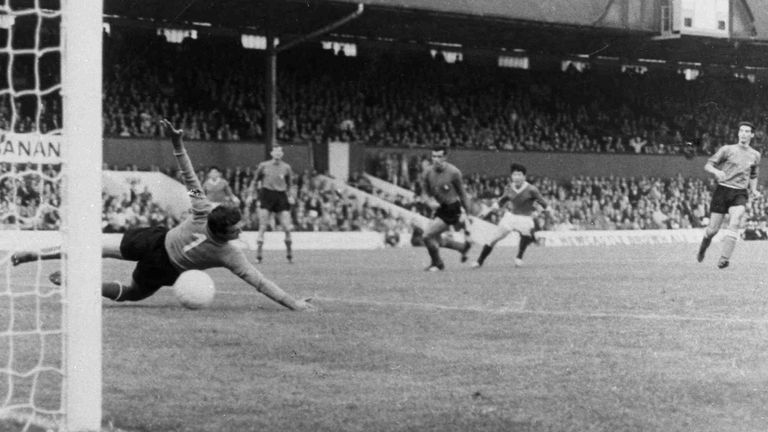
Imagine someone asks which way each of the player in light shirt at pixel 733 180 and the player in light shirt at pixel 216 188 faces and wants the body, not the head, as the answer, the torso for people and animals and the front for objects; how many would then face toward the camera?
2

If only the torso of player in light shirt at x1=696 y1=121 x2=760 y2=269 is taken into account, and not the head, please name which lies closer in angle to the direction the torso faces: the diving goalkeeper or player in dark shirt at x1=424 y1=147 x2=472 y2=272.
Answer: the diving goalkeeper

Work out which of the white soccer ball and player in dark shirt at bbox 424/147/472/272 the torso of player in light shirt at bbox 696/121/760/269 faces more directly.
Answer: the white soccer ball

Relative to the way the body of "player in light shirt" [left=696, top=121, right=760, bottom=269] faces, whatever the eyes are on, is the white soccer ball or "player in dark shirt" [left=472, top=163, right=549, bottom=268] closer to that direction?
the white soccer ball

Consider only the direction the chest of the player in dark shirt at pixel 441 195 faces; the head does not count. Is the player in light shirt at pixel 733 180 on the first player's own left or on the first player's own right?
on the first player's own left

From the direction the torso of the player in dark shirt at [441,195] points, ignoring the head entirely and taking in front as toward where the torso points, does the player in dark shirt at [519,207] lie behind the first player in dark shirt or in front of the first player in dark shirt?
behind

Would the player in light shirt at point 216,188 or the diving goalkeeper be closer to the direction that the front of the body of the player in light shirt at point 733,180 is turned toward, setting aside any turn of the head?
the diving goalkeeper

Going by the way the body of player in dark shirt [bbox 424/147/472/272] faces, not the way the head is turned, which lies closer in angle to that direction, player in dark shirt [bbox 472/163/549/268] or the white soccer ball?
the white soccer ball
